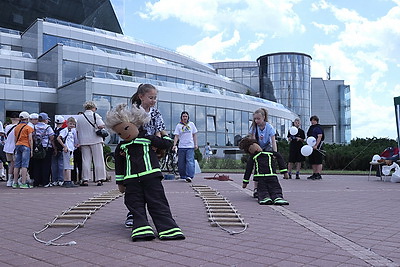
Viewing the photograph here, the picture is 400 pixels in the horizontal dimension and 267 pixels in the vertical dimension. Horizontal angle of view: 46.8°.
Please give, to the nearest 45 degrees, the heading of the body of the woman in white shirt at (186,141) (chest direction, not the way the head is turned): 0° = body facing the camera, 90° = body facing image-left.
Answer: approximately 0°

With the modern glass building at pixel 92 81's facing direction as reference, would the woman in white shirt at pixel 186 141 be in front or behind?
in front

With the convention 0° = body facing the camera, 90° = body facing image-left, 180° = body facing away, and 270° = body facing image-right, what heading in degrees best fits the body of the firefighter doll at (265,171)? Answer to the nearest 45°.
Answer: approximately 0°

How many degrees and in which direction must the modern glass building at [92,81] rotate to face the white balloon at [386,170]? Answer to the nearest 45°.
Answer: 0° — it already faces it

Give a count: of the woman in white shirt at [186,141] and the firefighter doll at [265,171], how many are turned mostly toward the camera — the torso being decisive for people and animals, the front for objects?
2
